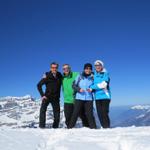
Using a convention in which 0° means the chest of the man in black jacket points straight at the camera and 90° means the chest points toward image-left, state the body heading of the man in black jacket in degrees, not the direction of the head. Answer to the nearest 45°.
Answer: approximately 0°

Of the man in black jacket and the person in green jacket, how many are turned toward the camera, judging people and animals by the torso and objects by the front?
2

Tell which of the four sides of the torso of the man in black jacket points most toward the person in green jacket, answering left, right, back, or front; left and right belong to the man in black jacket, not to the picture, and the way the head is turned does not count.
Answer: left

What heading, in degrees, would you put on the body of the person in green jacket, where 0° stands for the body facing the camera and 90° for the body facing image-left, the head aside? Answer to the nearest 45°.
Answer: approximately 0°

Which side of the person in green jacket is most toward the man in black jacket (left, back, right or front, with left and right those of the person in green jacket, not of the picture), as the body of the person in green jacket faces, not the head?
right
